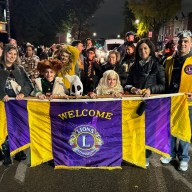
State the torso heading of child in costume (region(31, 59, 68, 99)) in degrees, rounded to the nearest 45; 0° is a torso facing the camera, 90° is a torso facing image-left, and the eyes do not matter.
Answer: approximately 0°

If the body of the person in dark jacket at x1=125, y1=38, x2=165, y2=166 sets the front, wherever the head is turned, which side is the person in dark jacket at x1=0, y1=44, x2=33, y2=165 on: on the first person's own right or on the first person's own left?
on the first person's own right

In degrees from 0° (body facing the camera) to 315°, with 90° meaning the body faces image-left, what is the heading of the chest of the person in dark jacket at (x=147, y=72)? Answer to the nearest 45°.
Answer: approximately 0°

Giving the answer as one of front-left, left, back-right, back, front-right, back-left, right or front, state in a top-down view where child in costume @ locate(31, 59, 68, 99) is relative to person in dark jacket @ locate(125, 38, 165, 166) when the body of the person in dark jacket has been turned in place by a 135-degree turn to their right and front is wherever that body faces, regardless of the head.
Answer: front-left

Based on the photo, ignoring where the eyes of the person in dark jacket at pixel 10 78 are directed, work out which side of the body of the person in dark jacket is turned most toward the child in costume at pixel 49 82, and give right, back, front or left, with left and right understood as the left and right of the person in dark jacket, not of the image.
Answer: left
